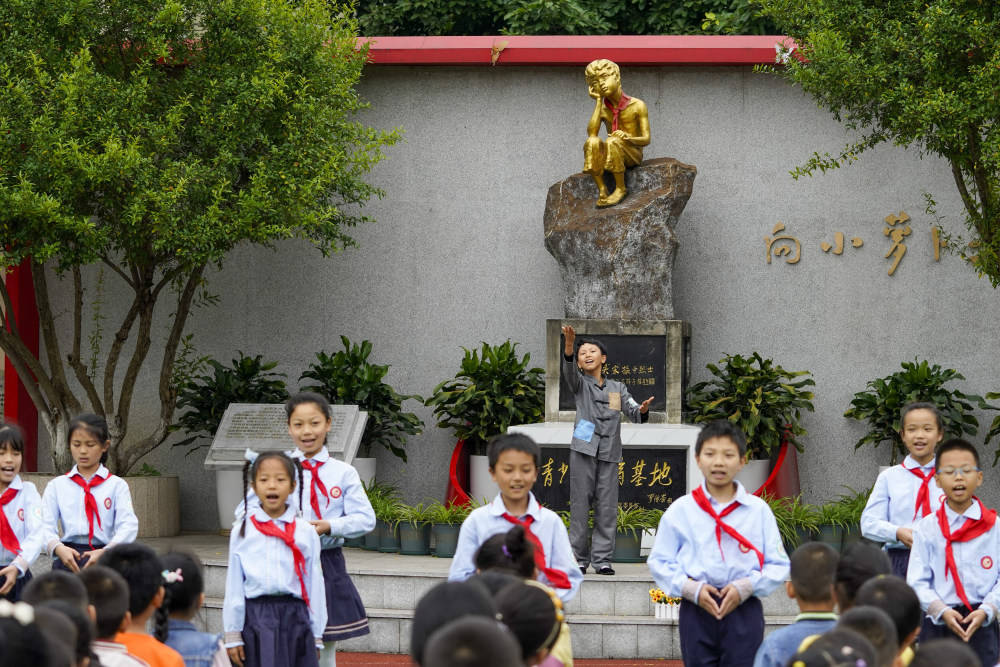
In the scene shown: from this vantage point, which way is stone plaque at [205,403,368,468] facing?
toward the camera

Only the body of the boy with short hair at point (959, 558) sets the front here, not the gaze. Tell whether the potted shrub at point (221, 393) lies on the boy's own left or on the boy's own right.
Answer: on the boy's own right

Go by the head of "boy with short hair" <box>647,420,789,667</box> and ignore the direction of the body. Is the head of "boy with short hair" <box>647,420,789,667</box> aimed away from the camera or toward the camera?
toward the camera

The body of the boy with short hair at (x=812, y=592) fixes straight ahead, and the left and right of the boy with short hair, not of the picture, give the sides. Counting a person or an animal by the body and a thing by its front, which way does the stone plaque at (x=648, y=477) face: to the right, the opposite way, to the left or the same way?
the opposite way

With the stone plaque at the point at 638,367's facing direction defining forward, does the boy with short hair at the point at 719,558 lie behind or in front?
in front

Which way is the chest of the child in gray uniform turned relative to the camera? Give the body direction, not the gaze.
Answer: toward the camera

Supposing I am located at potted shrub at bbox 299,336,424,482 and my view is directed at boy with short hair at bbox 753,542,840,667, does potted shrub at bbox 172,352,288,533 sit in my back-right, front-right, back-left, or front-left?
back-right

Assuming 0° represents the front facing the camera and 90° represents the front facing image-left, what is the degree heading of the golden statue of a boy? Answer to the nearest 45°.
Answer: approximately 45°

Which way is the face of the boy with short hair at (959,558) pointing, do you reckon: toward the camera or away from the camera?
toward the camera

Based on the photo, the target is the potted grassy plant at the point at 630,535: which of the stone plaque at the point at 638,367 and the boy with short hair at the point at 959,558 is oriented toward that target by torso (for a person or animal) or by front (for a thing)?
the stone plaque

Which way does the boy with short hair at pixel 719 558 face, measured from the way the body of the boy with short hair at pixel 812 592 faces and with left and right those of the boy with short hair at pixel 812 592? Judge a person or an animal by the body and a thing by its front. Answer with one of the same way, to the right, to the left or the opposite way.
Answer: the opposite way

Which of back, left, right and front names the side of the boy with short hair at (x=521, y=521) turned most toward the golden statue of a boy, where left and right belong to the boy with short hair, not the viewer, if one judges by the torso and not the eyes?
back

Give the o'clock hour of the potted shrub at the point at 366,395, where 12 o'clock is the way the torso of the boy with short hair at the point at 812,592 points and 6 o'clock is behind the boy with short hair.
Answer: The potted shrub is roughly at 11 o'clock from the boy with short hair.

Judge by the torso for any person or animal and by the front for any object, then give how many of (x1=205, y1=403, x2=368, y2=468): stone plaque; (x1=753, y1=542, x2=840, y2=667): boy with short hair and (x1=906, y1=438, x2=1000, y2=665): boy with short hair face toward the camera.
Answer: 2

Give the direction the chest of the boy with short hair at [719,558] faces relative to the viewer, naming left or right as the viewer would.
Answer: facing the viewer

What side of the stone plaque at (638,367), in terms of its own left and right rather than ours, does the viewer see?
front
